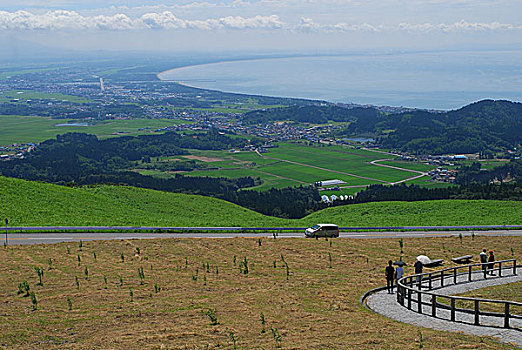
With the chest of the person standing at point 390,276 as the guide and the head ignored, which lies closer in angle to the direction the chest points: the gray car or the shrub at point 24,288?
the gray car

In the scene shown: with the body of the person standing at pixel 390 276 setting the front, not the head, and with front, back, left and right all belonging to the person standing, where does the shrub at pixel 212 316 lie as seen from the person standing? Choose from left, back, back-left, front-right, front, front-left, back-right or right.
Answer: back-left

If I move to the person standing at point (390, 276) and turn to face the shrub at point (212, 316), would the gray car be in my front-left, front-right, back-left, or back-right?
back-right

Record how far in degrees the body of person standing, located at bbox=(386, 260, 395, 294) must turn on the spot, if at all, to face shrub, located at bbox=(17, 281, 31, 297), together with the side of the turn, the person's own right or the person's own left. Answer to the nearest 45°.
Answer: approximately 90° to the person's own left

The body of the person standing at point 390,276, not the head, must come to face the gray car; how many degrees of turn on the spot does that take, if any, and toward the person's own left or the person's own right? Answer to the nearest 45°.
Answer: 0° — they already face it

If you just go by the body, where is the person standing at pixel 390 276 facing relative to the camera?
away from the camera
